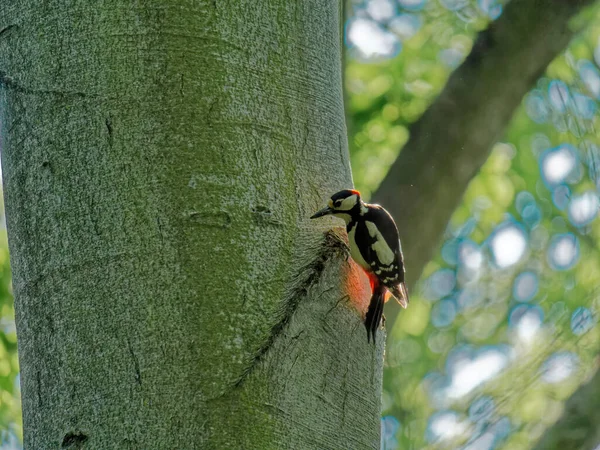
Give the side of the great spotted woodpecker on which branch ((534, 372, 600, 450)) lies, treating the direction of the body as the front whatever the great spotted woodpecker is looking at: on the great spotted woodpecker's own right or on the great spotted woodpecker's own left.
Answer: on the great spotted woodpecker's own right

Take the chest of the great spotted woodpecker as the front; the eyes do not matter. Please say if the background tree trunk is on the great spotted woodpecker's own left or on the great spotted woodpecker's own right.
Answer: on the great spotted woodpecker's own right

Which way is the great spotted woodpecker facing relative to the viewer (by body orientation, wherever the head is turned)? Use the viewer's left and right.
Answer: facing to the left of the viewer
